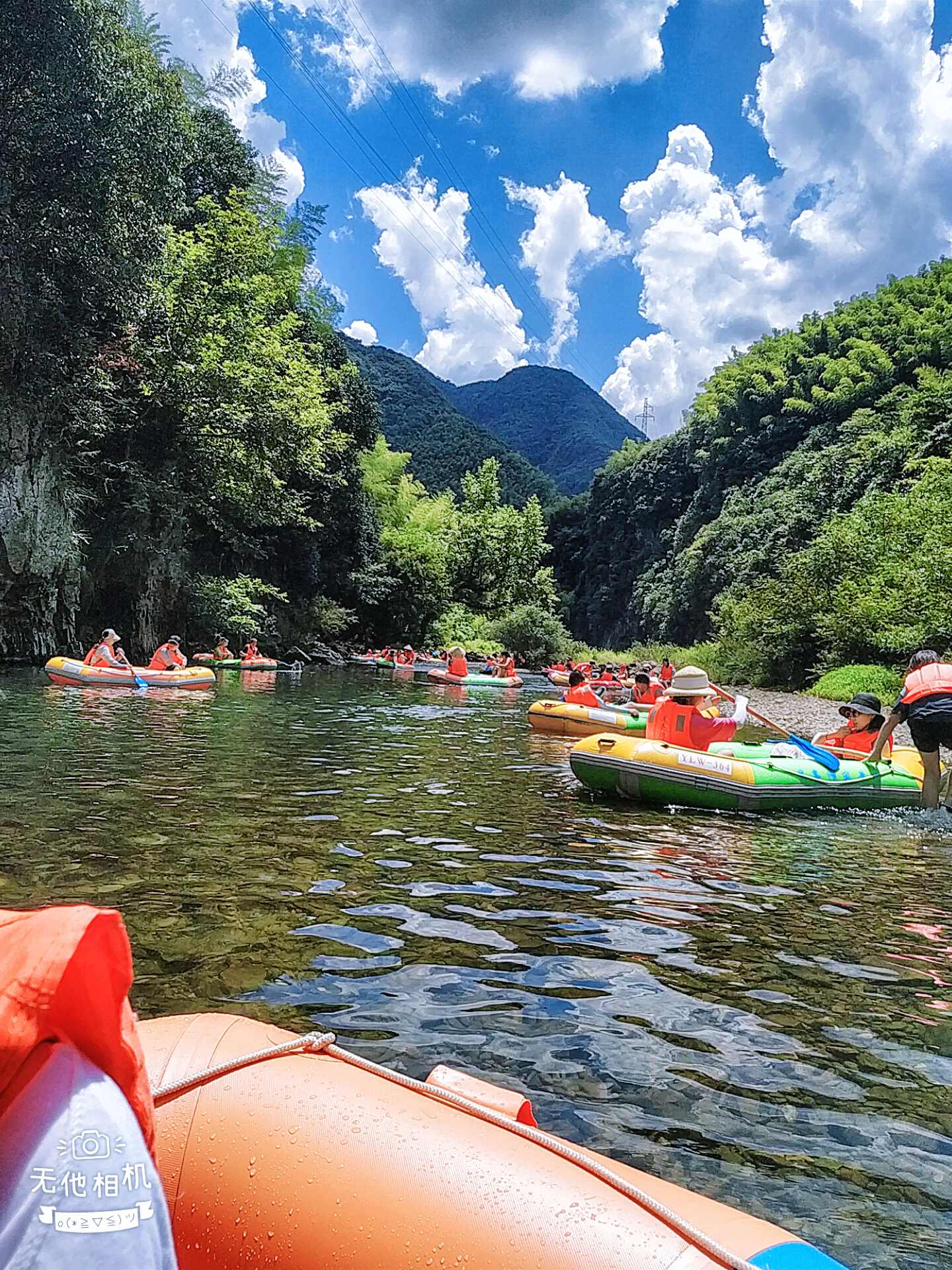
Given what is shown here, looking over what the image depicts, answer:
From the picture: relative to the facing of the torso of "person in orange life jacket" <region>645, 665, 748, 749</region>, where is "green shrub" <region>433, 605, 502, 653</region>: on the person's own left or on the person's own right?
on the person's own left

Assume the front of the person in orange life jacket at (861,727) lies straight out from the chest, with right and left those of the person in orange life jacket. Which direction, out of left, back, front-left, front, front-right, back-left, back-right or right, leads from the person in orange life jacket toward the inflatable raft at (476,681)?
right

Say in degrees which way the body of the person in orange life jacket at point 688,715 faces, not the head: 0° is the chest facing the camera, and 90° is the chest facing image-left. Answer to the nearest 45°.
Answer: approximately 225°

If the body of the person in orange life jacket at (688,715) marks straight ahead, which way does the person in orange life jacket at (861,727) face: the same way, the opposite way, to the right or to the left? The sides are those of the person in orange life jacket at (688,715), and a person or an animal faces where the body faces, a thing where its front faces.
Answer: the opposite way

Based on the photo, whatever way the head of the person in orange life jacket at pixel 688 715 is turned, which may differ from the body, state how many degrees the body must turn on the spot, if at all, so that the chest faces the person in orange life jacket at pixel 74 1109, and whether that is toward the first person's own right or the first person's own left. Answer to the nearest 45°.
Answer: approximately 135° to the first person's own right

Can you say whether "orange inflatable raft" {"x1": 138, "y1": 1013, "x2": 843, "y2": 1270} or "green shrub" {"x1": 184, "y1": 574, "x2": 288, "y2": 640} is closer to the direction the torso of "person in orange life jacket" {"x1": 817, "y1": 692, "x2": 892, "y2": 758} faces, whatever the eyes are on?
the orange inflatable raft

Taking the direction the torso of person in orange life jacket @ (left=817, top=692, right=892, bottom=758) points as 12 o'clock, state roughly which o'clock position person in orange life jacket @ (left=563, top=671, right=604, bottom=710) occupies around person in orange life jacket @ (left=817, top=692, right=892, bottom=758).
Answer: person in orange life jacket @ (left=563, top=671, right=604, bottom=710) is roughly at 3 o'clock from person in orange life jacket @ (left=817, top=692, right=892, bottom=758).

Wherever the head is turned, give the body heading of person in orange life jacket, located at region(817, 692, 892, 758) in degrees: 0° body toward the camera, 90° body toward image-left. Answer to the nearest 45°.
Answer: approximately 45°
